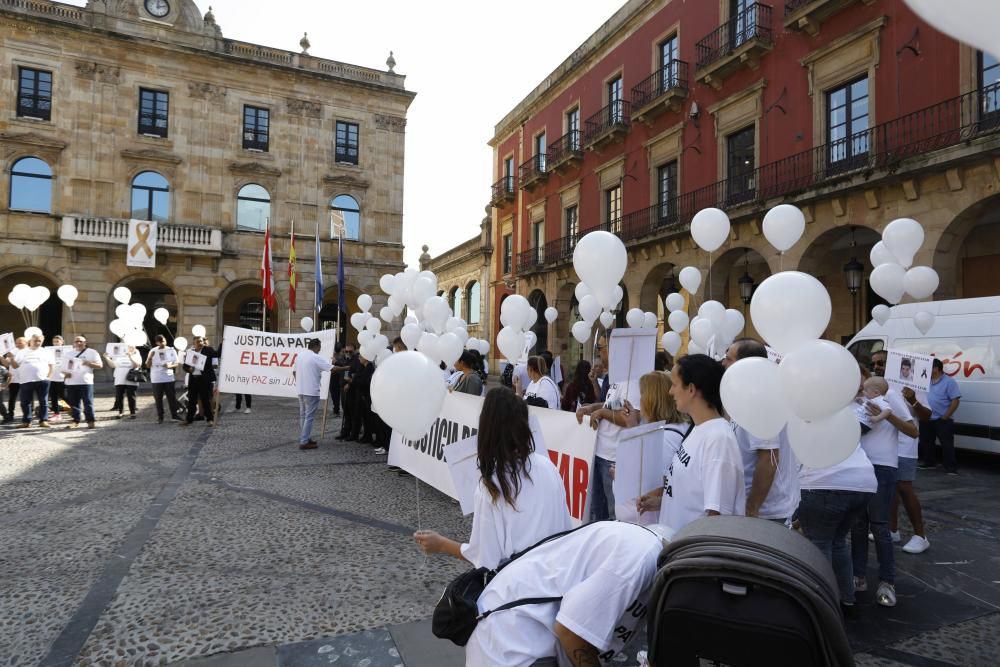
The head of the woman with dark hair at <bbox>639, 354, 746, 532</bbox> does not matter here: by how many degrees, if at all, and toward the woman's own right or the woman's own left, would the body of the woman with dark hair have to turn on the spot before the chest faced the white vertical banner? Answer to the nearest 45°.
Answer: approximately 45° to the woman's own right

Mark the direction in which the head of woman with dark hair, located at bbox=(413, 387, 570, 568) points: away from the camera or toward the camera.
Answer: away from the camera

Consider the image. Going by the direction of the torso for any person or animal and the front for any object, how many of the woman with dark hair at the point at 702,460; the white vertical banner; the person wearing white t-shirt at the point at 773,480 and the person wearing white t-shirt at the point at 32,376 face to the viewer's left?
2

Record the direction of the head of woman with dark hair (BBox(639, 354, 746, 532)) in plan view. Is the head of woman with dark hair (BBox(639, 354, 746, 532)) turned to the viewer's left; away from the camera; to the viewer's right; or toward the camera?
to the viewer's left

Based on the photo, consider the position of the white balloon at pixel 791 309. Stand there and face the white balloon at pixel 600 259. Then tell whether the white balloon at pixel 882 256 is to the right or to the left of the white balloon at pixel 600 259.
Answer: right

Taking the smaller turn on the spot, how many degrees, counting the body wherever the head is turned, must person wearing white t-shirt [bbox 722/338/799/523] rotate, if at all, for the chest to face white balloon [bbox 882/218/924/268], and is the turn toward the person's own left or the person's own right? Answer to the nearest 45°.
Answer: approximately 90° to the person's own right

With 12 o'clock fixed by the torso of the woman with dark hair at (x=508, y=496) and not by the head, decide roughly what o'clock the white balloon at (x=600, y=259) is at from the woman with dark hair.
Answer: The white balloon is roughly at 2 o'clock from the woman with dark hair.

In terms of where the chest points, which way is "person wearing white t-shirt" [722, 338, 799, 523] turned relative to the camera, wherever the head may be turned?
to the viewer's left

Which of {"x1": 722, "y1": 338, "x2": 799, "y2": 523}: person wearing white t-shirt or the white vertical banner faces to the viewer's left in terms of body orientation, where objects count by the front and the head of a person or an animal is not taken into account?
the person wearing white t-shirt

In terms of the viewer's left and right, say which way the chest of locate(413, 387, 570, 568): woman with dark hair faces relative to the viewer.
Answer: facing away from the viewer and to the left of the viewer

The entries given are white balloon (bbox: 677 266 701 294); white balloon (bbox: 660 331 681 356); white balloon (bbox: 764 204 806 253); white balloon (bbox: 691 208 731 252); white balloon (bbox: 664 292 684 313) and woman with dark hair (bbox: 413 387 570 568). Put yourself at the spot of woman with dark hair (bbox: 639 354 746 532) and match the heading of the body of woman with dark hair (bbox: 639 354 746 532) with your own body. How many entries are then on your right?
5

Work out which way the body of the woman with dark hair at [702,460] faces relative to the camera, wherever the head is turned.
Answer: to the viewer's left

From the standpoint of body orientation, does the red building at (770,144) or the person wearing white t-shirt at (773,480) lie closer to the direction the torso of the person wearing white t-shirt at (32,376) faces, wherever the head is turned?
the person wearing white t-shirt

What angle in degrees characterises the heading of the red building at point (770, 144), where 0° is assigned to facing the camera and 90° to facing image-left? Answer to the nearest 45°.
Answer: approximately 45°
